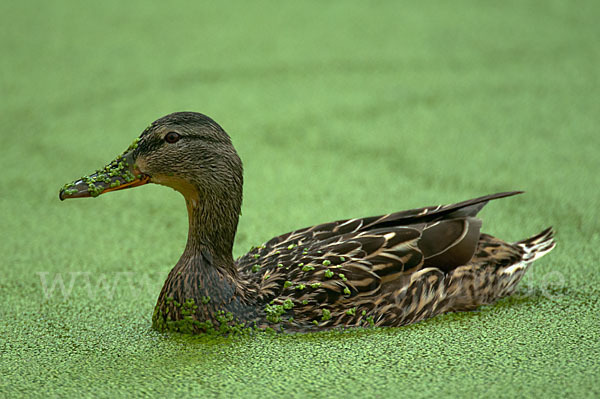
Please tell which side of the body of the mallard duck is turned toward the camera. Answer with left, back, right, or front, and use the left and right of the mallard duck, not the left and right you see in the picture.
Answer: left
